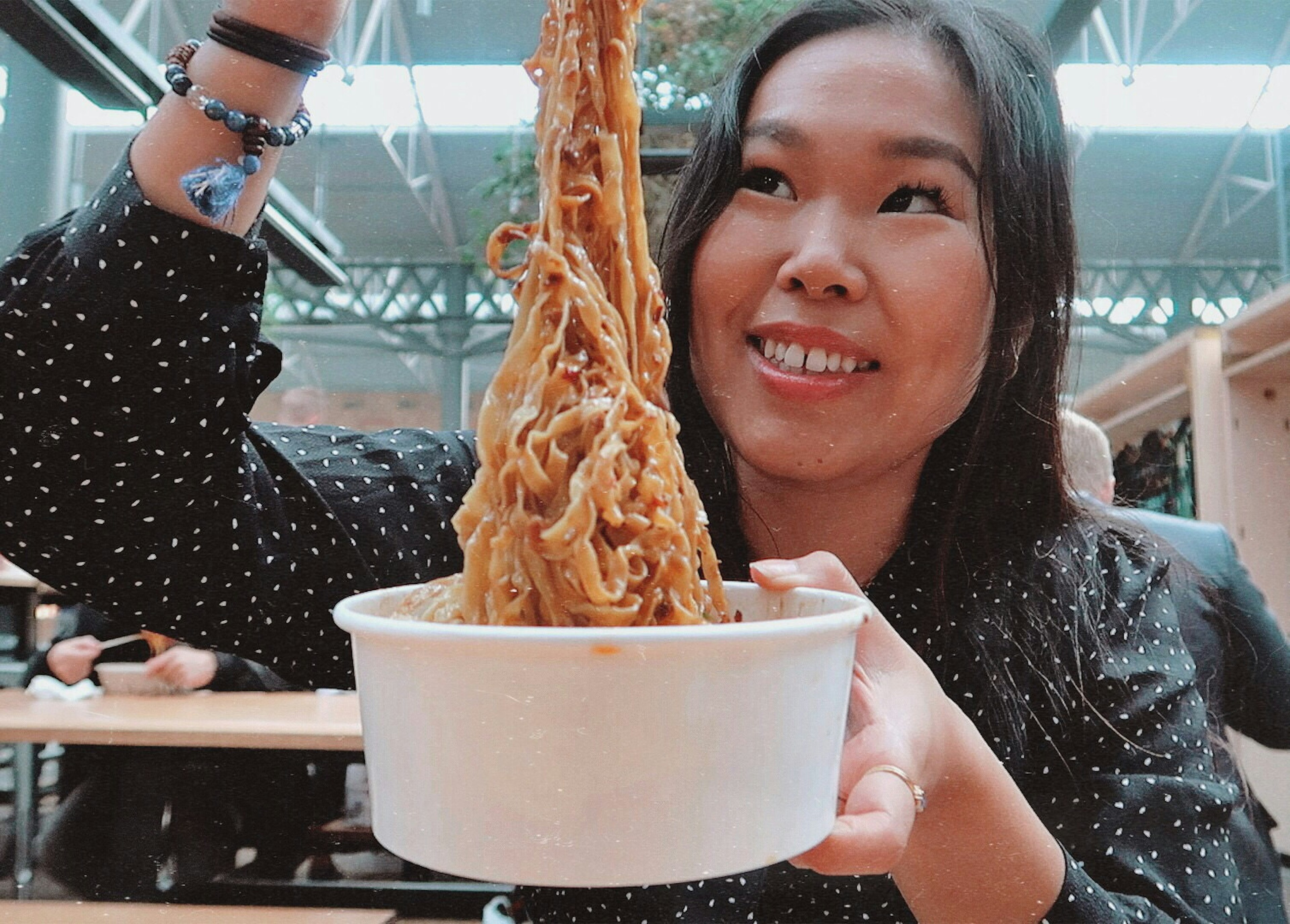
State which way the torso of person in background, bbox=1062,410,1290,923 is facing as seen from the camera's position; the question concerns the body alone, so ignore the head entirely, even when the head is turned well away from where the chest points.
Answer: away from the camera
